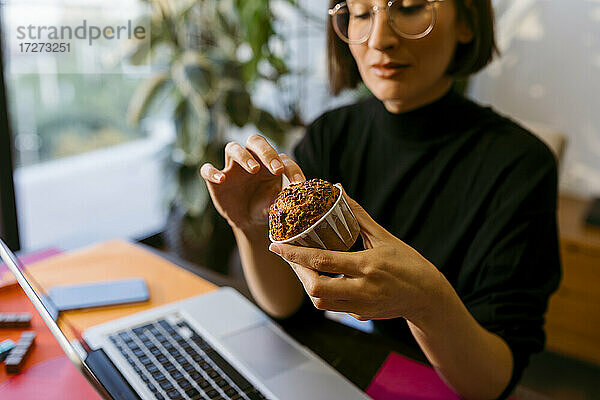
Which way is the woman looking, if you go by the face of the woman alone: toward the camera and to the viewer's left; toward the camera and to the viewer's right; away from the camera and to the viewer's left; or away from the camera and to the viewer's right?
toward the camera and to the viewer's left

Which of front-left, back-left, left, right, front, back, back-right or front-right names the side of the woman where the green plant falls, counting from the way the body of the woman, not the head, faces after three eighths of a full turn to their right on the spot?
front-left

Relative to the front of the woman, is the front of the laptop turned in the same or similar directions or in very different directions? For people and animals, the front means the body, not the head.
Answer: very different directions

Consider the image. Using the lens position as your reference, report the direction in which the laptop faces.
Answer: facing away from the viewer and to the right of the viewer

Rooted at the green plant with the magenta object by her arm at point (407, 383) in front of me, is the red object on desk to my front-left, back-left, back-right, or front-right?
front-right

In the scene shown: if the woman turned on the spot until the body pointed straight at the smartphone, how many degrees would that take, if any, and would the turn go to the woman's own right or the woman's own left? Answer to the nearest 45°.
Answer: approximately 45° to the woman's own right

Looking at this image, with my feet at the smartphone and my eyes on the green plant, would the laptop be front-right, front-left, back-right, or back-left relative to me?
back-right

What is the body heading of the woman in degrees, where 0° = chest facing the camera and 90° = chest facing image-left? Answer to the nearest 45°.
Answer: approximately 45°
